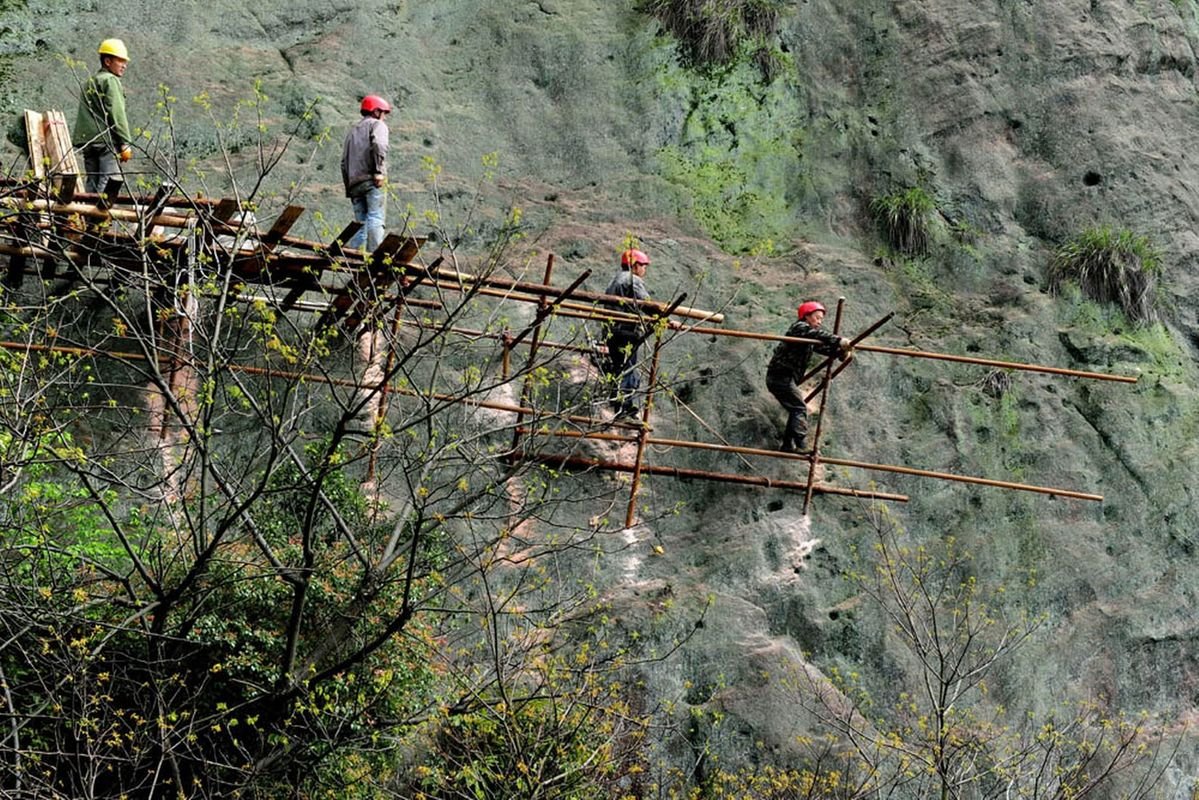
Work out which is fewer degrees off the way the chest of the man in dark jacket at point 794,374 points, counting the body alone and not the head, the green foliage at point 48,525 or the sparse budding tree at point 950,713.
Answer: the sparse budding tree

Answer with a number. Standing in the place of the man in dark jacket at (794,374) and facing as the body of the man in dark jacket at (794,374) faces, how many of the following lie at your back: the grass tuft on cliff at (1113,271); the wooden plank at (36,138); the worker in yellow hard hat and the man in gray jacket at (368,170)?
3

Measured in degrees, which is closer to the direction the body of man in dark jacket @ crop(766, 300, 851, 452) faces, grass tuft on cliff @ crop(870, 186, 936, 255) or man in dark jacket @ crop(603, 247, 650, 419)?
the grass tuft on cliff

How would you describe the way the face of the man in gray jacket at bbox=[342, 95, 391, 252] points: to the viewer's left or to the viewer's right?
to the viewer's right

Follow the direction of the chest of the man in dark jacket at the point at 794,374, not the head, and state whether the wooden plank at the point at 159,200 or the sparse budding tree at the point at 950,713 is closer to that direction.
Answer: the sparse budding tree

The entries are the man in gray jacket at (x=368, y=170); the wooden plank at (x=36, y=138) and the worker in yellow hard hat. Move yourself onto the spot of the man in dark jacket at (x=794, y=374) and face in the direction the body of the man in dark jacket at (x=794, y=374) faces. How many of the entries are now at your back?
3

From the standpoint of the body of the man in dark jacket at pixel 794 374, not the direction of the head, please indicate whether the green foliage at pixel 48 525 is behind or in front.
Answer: behind

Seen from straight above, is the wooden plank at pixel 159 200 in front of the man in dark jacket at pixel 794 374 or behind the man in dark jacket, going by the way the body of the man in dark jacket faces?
behind

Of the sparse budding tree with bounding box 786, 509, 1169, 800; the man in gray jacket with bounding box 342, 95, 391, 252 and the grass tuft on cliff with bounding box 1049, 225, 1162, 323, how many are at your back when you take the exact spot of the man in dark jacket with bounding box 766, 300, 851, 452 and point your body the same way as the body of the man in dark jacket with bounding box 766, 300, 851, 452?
1
